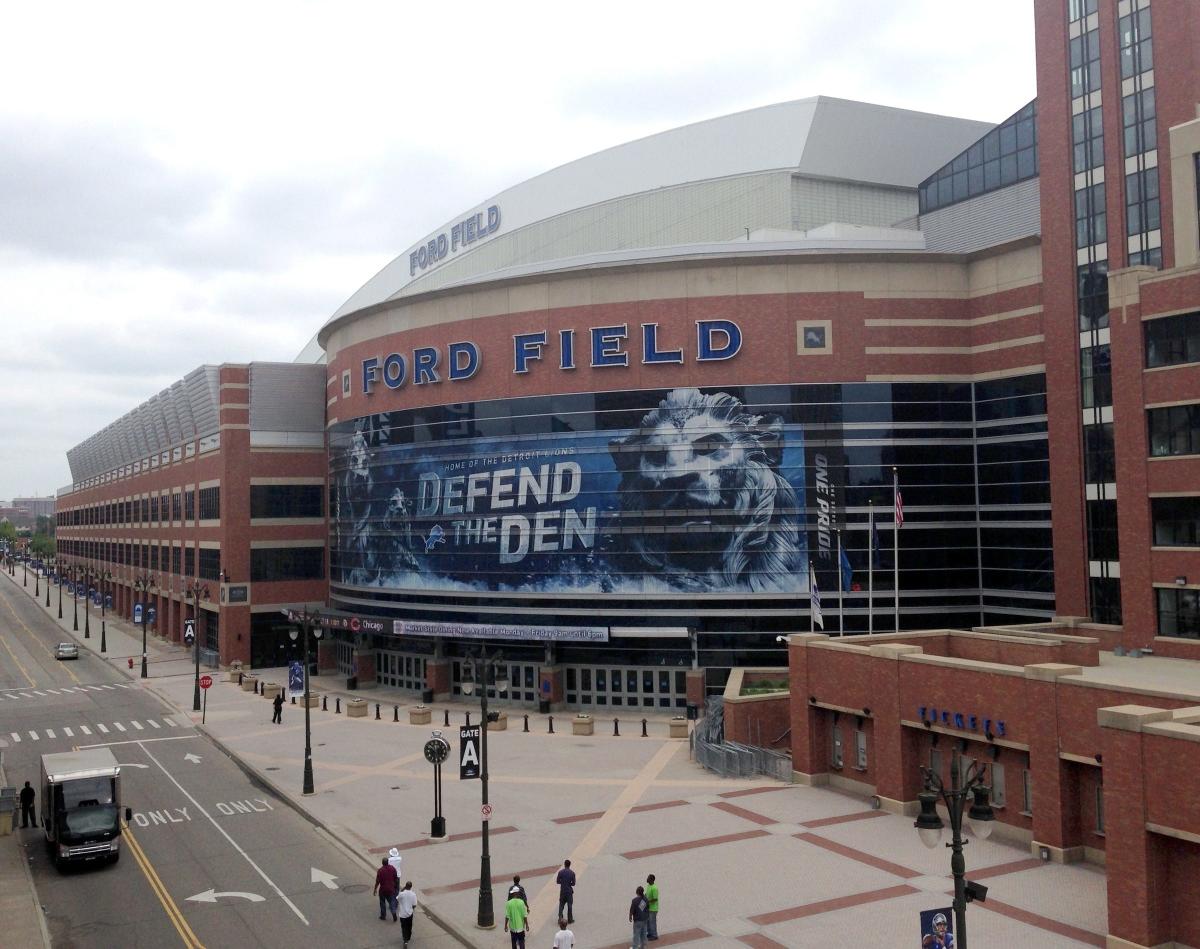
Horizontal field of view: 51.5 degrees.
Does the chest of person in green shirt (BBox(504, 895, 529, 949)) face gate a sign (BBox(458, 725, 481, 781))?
yes

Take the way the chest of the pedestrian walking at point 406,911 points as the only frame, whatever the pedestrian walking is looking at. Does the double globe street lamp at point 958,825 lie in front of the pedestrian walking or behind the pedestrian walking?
behind

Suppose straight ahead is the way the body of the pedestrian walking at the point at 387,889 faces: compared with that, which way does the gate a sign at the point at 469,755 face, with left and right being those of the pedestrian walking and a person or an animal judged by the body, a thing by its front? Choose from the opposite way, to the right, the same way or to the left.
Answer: the opposite way

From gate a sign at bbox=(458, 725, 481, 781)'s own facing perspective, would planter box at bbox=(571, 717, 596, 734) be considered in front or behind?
behind

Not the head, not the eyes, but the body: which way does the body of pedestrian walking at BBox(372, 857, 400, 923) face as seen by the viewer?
away from the camera

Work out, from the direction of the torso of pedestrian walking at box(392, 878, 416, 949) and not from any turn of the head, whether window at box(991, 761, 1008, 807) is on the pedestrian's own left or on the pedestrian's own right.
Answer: on the pedestrian's own right

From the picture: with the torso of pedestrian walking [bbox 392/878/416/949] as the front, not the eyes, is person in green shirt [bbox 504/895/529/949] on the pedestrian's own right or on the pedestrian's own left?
on the pedestrian's own right

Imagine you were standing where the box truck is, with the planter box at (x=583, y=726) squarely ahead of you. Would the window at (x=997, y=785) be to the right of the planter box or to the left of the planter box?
right

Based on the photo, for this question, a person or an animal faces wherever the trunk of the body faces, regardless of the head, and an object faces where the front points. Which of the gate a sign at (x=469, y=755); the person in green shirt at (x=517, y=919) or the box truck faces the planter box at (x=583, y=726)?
the person in green shirt

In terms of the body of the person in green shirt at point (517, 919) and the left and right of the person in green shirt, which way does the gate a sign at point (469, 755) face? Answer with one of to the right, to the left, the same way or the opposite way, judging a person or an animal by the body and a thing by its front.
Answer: the opposite way
